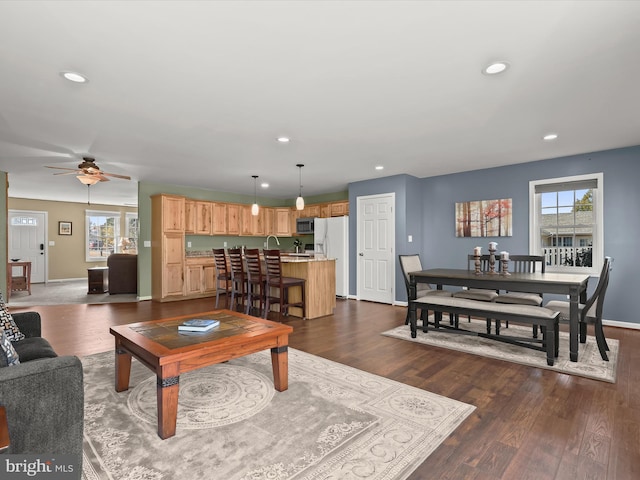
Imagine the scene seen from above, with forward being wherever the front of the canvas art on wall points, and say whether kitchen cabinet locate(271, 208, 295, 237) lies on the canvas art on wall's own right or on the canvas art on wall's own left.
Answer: on the canvas art on wall's own right

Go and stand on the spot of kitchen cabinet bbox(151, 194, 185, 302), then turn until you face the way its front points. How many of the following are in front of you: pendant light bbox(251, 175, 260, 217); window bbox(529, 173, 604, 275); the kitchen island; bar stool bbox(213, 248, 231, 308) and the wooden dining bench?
5

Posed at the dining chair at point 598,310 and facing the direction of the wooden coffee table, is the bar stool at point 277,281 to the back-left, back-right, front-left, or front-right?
front-right

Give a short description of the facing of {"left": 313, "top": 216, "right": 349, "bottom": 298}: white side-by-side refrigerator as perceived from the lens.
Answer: facing the viewer and to the left of the viewer

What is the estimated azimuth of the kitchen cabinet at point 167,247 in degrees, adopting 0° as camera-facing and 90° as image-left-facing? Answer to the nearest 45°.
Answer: approximately 315°

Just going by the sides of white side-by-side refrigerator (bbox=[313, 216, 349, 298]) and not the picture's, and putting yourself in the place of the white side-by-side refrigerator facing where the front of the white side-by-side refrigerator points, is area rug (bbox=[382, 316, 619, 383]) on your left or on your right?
on your left

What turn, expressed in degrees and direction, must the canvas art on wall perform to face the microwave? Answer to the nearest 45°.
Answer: approximately 45° to its right

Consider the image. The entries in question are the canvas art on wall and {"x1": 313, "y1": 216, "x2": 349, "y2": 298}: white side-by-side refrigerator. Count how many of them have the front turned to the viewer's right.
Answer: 0

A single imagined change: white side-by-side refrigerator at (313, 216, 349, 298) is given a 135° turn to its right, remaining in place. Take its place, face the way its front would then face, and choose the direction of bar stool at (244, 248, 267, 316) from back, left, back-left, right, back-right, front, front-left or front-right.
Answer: back-left

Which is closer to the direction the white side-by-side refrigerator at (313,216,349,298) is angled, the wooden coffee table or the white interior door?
the wooden coffee table

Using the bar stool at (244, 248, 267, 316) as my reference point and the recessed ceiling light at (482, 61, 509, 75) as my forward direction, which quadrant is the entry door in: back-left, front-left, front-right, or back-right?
back-right

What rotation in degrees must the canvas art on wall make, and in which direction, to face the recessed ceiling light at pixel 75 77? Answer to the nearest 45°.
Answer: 0° — it already faces it

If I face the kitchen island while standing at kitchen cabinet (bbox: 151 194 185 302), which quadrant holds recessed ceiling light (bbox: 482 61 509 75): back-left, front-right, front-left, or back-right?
front-right

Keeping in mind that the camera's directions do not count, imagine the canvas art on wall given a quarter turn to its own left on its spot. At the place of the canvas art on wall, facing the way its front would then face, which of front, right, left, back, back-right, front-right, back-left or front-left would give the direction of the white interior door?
back-right

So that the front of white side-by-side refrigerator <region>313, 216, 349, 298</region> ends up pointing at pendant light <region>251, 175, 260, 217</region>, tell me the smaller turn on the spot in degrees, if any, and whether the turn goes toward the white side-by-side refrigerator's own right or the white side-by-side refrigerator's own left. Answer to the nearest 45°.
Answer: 0° — it already faces it

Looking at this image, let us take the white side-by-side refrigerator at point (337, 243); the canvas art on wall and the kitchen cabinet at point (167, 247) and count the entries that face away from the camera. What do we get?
0

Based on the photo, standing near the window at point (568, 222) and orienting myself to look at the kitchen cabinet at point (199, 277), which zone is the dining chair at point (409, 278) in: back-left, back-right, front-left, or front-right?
front-left

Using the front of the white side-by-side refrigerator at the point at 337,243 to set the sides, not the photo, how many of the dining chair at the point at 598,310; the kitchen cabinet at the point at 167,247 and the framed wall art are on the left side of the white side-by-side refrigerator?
1

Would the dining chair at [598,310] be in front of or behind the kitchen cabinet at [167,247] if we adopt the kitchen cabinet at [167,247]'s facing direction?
in front

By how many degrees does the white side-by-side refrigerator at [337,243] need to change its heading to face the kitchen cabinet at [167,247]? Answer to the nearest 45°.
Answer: approximately 45° to its right
